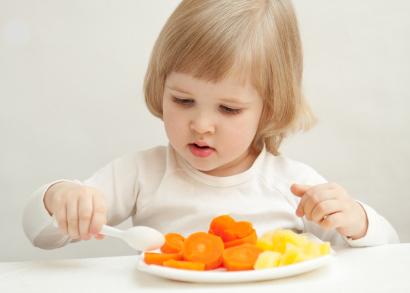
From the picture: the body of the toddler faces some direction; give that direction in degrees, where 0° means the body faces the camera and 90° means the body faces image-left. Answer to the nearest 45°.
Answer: approximately 0°
